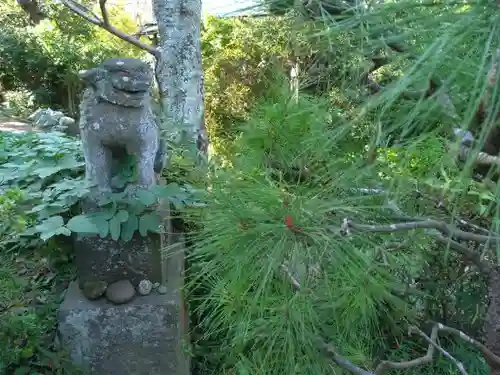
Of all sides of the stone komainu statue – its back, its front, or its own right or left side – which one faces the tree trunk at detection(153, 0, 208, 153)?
back

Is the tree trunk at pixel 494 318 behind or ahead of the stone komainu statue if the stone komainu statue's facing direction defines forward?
ahead

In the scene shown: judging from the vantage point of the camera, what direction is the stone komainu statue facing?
facing the viewer

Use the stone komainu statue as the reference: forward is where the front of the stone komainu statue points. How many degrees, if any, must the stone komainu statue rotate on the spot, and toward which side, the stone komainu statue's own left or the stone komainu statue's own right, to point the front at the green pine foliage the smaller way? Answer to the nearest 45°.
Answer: approximately 45° to the stone komainu statue's own left
